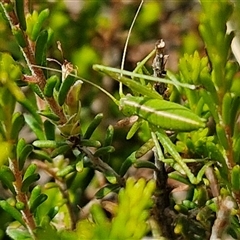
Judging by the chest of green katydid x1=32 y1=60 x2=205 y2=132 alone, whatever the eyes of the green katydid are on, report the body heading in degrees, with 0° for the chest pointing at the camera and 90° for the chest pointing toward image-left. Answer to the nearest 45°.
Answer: approximately 90°
